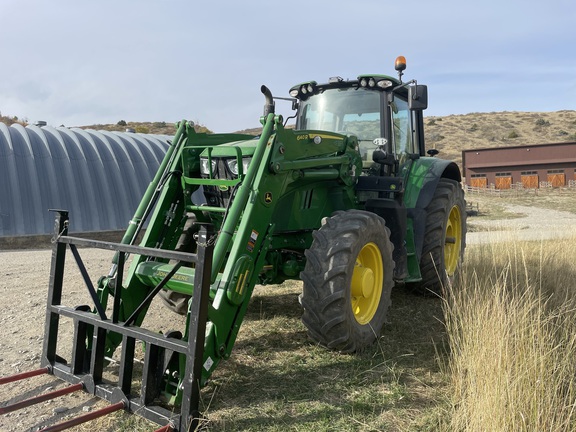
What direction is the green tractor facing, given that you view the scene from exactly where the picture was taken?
facing the viewer and to the left of the viewer

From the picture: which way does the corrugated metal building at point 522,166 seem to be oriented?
toward the camera

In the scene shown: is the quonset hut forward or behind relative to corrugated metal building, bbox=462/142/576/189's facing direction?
forward

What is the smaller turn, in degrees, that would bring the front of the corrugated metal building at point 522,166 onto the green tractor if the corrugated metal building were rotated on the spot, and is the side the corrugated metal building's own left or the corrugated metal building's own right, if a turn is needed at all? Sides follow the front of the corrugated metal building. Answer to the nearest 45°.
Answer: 0° — it already faces it

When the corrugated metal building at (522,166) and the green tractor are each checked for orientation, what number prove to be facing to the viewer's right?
0

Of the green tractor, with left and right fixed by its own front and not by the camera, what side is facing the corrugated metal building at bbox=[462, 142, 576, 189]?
back

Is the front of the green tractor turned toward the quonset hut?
no

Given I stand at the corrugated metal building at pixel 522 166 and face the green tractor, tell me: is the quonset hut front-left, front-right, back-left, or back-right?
front-right

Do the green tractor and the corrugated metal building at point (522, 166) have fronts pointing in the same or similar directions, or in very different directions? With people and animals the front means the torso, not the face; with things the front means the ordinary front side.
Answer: same or similar directions

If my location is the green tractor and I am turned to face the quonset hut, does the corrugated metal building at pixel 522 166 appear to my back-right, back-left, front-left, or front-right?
front-right
